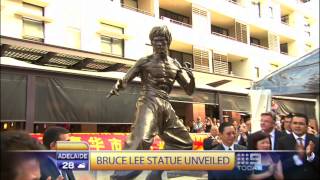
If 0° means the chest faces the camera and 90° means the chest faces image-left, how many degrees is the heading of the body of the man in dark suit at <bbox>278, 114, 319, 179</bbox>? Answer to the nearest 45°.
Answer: approximately 0°

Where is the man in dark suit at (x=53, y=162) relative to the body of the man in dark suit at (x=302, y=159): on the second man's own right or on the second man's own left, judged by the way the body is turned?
on the second man's own right
